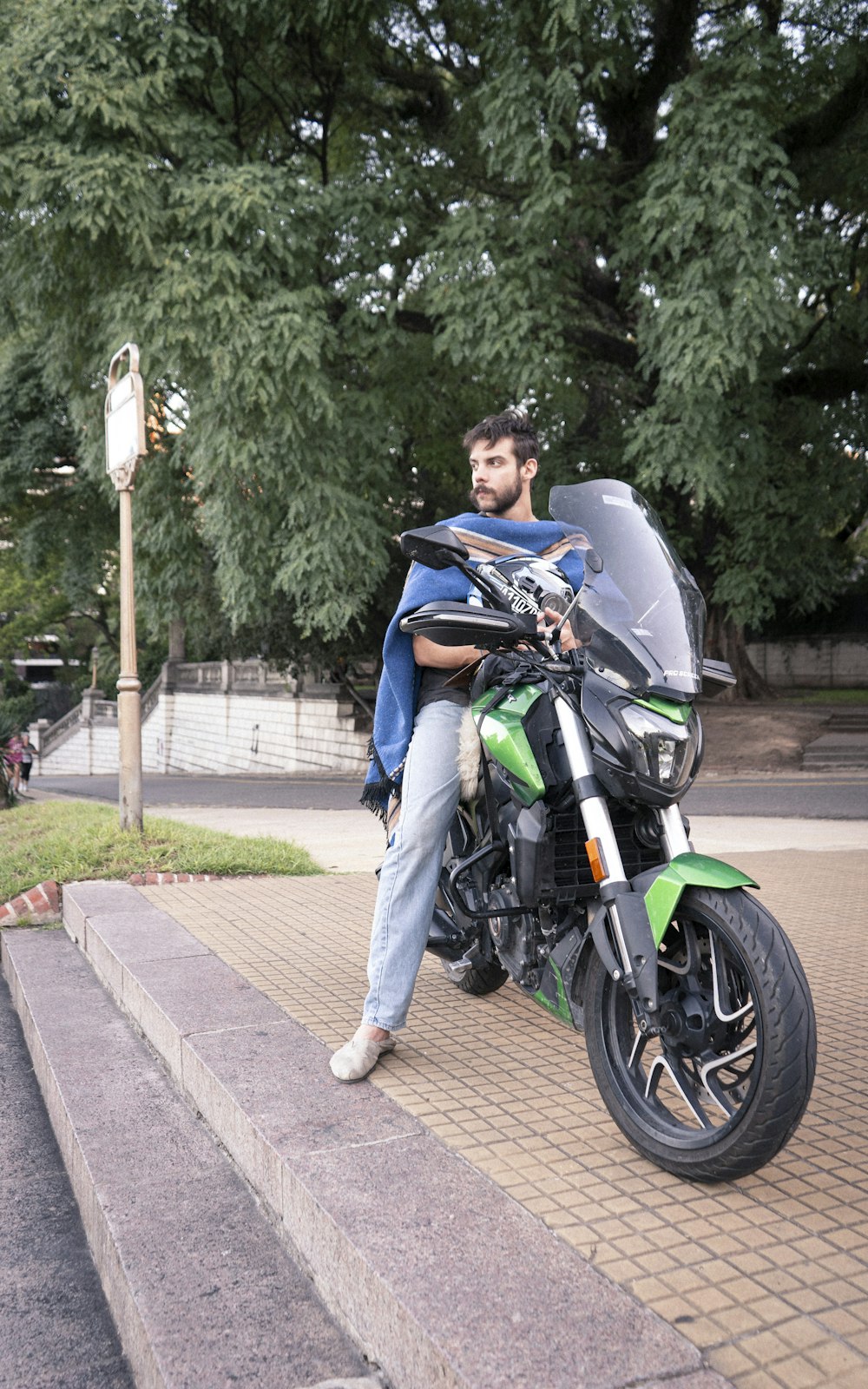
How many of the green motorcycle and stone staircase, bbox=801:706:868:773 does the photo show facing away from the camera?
0

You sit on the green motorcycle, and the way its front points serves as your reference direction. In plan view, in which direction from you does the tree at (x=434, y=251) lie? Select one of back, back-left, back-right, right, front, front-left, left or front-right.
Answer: back-left

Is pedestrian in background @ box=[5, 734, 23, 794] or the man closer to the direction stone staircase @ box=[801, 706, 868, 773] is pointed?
the man

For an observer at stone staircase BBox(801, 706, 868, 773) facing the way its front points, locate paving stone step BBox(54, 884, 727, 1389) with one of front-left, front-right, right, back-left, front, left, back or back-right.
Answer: front

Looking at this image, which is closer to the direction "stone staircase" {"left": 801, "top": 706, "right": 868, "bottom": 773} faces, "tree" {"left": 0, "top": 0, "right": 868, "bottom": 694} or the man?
the man

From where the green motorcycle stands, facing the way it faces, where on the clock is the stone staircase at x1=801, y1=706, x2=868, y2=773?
The stone staircase is roughly at 8 o'clock from the green motorcycle.

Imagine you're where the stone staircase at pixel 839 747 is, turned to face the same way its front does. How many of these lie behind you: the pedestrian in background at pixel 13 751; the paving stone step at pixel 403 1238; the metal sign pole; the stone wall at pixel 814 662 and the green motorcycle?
1

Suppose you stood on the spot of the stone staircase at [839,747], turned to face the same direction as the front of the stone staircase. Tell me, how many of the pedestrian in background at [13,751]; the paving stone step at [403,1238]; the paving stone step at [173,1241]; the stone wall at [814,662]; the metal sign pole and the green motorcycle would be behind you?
1

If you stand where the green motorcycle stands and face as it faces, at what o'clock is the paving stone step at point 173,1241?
The paving stone step is roughly at 4 o'clock from the green motorcycle.

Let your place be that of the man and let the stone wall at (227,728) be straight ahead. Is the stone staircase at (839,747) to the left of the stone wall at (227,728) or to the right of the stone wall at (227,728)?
right

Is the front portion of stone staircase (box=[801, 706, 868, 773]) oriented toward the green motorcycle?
yes

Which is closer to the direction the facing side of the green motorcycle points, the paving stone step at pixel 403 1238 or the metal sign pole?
the paving stone step

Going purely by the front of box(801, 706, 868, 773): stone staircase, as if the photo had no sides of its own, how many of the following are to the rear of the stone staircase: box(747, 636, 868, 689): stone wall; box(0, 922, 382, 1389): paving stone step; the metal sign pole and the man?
1

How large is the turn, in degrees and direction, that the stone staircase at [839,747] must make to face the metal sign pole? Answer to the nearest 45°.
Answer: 0° — it already faces it

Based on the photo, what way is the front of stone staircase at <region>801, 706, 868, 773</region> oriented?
toward the camera

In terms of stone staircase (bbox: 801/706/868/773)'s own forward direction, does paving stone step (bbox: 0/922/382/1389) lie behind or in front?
in front

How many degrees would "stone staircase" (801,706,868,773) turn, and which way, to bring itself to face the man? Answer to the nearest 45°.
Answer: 0° — it already faces them

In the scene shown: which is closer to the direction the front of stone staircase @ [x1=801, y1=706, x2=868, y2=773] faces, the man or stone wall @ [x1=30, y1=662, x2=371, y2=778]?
the man

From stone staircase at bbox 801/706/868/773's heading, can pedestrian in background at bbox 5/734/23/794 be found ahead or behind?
ahead

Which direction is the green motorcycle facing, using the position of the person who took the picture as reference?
facing the viewer and to the right of the viewer

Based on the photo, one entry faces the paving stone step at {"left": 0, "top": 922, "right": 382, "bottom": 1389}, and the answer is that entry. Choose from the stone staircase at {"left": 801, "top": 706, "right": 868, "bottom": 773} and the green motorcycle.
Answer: the stone staircase

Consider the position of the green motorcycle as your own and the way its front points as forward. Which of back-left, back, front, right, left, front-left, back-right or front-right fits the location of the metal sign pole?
back
